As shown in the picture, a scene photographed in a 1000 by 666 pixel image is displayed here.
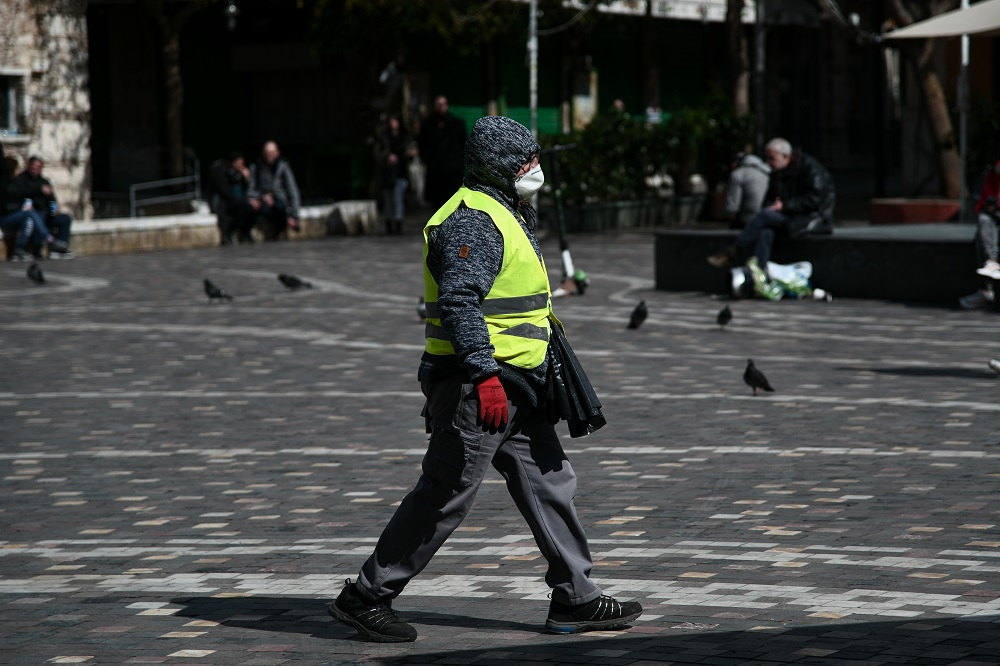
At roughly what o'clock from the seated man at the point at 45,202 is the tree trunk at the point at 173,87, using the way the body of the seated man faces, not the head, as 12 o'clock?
The tree trunk is roughly at 8 o'clock from the seated man.

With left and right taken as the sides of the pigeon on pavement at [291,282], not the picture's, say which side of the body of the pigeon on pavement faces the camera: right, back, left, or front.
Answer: left

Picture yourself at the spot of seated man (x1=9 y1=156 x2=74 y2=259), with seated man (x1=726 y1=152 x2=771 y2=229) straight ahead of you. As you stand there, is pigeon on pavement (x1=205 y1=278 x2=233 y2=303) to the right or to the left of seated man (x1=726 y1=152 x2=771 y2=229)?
right

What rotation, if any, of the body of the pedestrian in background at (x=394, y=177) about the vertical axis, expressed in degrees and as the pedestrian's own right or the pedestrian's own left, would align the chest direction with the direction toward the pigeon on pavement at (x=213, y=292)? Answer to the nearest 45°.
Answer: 0° — they already face it

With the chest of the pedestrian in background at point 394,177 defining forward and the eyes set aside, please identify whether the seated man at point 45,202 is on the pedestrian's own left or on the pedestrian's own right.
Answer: on the pedestrian's own right

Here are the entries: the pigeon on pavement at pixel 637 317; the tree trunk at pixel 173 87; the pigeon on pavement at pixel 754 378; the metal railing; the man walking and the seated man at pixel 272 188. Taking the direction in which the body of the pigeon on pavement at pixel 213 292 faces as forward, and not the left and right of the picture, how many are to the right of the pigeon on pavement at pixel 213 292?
3

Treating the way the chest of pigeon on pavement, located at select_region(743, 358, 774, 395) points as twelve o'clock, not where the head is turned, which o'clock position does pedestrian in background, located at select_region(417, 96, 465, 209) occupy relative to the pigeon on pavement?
The pedestrian in background is roughly at 2 o'clock from the pigeon on pavement.

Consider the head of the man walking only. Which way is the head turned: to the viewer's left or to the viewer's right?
to the viewer's right

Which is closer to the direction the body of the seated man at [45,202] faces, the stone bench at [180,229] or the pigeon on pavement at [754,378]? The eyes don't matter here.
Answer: the pigeon on pavement

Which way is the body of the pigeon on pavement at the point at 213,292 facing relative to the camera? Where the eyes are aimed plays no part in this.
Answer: to the viewer's left
